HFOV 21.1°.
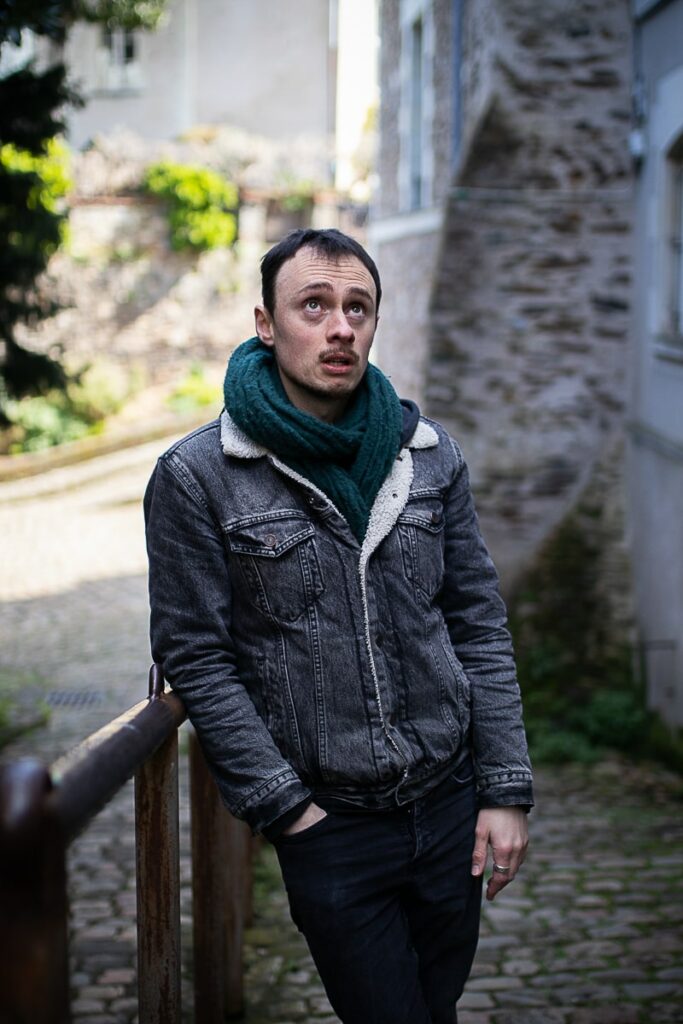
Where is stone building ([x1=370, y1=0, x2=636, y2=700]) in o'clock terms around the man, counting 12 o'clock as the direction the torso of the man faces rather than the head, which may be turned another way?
The stone building is roughly at 8 o'clock from the man.

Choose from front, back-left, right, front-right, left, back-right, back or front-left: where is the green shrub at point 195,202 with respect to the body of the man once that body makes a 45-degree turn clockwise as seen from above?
back

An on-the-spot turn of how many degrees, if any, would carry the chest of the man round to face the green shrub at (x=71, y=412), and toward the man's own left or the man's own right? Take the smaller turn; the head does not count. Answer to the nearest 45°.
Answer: approximately 135° to the man's own left

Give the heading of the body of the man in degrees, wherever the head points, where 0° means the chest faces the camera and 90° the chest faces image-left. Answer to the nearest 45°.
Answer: approximately 315°

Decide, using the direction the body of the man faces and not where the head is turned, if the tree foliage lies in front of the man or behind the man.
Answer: behind
